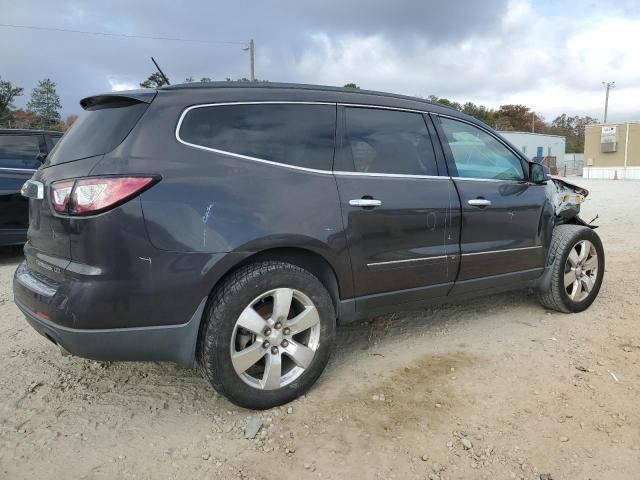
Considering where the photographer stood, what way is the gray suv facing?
facing away from the viewer and to the right of the viewer

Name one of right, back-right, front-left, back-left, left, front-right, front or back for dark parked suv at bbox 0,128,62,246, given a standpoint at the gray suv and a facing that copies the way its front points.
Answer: left
